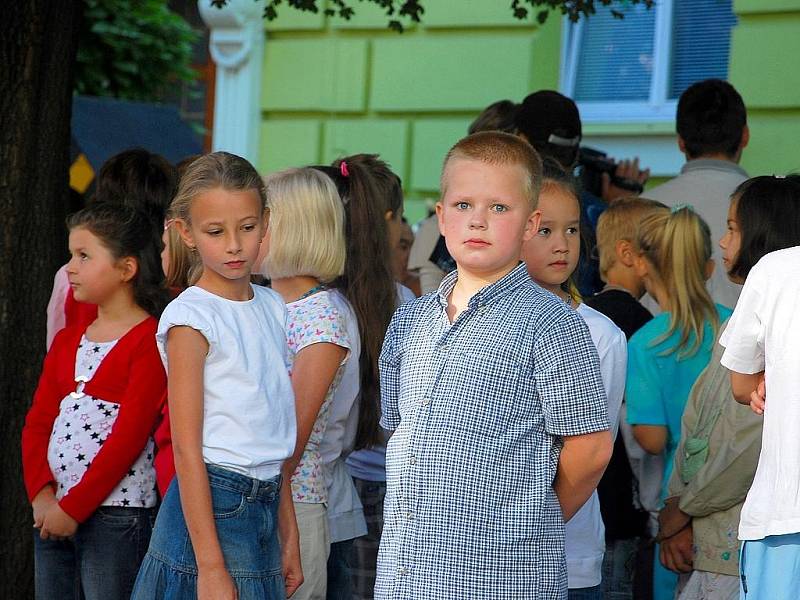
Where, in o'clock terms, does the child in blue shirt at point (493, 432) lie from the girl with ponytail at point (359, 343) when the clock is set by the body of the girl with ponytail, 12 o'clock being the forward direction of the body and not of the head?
The child in blue shirt is roughly at 4 o'clock from the girl with ponytail.

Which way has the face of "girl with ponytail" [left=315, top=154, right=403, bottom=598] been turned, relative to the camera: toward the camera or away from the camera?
away from the camera

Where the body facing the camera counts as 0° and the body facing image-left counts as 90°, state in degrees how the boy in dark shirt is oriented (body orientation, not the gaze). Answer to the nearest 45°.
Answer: approximately 225°

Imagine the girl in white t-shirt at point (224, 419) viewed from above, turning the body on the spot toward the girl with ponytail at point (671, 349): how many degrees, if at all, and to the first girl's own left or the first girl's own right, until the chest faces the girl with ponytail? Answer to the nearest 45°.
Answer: approximately 90° to the first girl's own left

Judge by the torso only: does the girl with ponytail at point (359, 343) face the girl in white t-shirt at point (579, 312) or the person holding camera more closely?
the person holding camera

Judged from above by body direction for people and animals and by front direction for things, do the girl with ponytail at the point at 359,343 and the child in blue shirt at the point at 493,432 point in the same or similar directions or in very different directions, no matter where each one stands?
very different directions

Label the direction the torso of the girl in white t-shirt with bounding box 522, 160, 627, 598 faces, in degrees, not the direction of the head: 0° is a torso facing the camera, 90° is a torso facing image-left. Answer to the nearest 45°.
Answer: approximately 45°

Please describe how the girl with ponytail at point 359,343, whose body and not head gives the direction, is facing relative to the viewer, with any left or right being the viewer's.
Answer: facing away from the viewer and to the right of the viewer

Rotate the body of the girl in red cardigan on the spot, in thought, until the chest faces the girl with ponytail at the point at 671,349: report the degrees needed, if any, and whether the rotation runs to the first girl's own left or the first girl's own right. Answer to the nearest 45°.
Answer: approximately 135° to the first girl's own left

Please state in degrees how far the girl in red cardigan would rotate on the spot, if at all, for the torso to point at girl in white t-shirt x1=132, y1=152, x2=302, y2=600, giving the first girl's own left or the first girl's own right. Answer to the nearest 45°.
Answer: approximately 45° to the first girl's own left

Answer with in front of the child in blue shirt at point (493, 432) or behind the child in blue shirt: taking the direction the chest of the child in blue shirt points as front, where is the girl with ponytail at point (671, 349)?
behind

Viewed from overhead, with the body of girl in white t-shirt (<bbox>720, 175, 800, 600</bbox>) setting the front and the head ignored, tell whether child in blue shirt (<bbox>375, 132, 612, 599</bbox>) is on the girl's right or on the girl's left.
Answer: on the girl's left

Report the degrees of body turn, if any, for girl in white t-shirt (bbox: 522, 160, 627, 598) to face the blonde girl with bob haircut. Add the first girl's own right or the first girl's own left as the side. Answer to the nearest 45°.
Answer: approximately 45° to the first girl's own right
